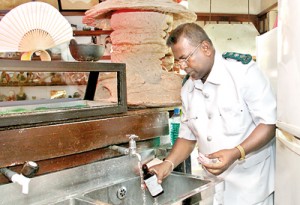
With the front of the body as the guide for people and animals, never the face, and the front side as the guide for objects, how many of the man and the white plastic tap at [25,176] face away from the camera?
0

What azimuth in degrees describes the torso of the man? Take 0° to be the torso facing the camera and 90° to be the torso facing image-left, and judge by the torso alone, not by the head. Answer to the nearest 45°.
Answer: approximately 45°

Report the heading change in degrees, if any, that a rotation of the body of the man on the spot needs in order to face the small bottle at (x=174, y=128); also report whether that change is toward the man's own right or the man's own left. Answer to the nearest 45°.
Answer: approximately 90° to the man's own right

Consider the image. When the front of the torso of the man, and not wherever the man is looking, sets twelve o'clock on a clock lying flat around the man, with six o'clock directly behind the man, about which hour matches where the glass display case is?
The glass display case is roughly at 1 o'clock from the man.

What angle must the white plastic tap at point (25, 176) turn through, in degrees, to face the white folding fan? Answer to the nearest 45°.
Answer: approximately 135° to its left

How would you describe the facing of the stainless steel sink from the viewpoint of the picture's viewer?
facing the viewer and to the right of the viewer

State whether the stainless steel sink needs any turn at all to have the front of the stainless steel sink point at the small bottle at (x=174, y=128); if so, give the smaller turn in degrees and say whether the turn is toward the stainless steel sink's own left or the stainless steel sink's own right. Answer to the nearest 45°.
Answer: approximately 90° to the stainless steel sink's own left

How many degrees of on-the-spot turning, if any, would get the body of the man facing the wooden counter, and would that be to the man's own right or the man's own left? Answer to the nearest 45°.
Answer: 0° — they already face it
